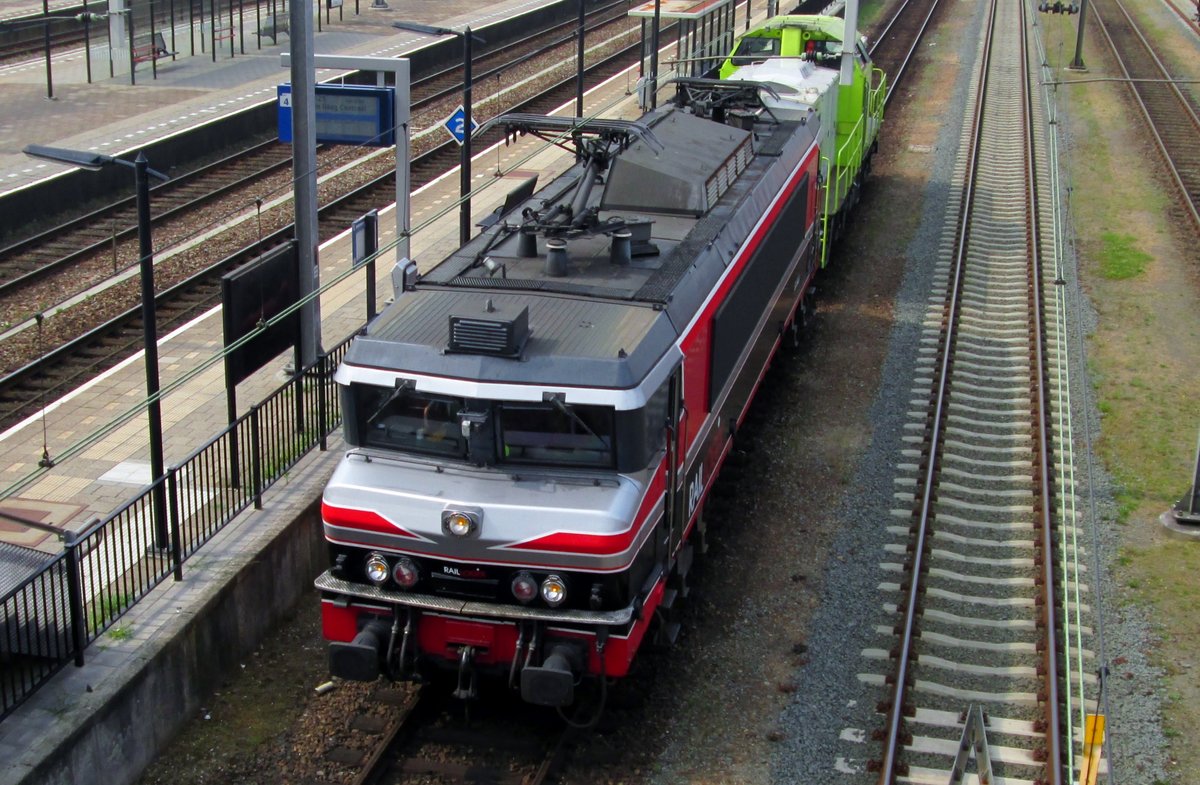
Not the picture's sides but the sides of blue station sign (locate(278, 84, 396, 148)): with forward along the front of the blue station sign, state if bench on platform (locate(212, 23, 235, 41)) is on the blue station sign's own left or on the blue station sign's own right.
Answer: on the blue station sign's own right

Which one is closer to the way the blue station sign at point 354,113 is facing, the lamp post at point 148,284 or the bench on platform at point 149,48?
the lamp post

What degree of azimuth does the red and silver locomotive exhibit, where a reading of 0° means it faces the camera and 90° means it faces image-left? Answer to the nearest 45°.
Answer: approximately 45°

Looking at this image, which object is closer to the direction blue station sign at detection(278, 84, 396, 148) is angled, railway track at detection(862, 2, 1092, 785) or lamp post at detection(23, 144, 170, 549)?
the lamp post

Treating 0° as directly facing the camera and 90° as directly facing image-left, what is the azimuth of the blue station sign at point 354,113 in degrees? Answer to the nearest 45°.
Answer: approximately 45°

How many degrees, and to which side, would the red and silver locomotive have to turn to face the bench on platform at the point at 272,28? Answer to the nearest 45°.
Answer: approximately 135° to its right

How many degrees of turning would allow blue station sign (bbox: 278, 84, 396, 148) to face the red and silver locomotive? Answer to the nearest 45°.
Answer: approximately 45° to its left

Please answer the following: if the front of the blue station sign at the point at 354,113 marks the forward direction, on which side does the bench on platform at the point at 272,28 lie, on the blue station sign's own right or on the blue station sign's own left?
on the blue station sign's own right
